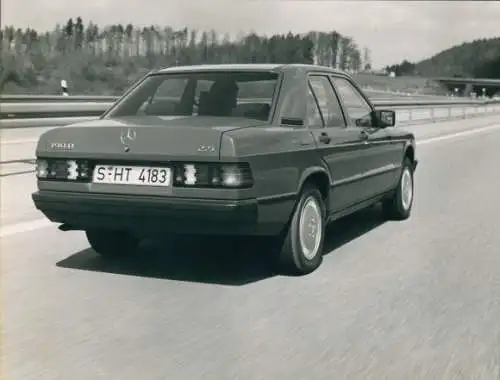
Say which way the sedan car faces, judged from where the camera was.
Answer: facing away from the viewer and to the right of the viewer
